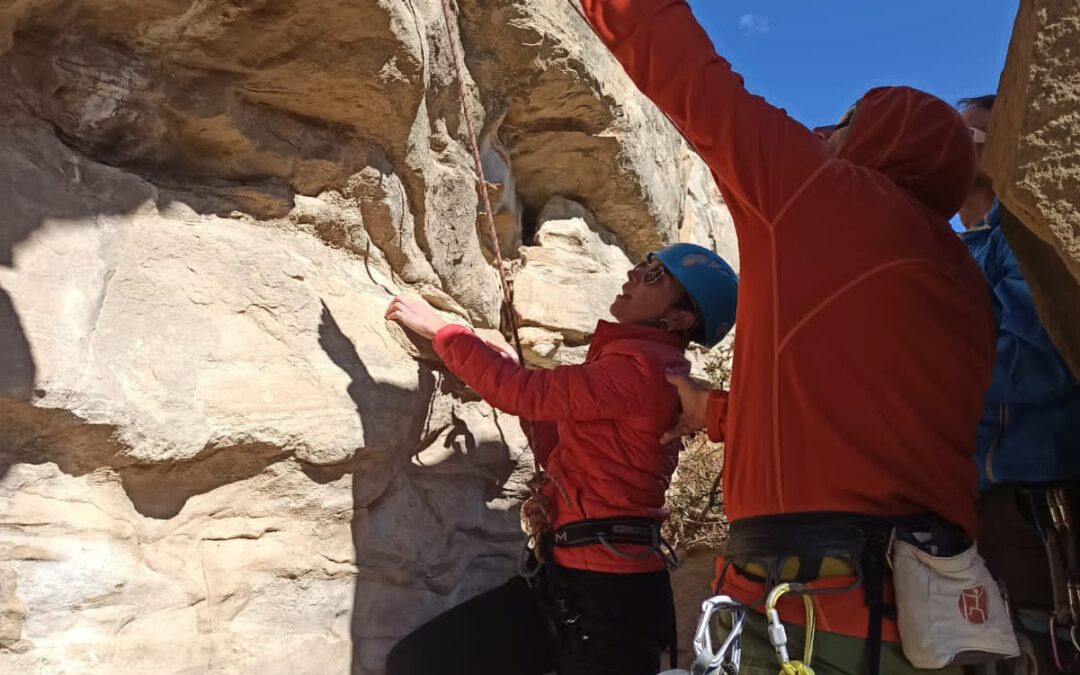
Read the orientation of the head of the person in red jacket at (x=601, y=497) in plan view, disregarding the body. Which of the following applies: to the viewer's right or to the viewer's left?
to the viewer's left

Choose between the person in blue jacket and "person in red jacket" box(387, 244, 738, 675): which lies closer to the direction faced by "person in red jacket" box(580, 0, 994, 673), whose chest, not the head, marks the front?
the person in red jacket

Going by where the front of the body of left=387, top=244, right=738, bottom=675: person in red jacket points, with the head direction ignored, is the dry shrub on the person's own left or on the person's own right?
on the person's own right

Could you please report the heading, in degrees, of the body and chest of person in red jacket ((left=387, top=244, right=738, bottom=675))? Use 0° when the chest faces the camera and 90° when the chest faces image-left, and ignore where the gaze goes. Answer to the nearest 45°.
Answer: approximately 90°

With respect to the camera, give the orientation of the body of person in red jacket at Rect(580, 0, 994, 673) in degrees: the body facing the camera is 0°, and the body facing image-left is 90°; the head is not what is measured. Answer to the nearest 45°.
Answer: approximately 135°
